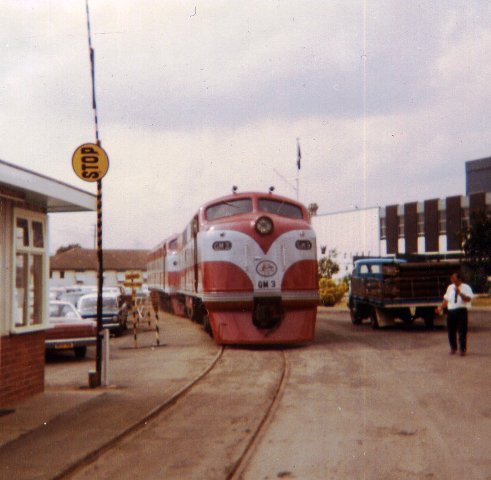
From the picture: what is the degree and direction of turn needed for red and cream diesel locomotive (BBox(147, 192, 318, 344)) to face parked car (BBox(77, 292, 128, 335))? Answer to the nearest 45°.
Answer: approximately 135° to its right

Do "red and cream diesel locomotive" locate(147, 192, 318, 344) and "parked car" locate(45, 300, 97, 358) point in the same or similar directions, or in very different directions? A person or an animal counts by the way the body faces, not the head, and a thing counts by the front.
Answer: very different directions

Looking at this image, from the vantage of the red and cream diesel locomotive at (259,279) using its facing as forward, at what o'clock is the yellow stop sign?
The yellow stop sign is roughly at 1 o'clock from the red and cream diesel locomotive.

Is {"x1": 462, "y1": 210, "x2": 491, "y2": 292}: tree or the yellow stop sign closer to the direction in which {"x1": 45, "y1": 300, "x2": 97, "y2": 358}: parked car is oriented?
the tree
